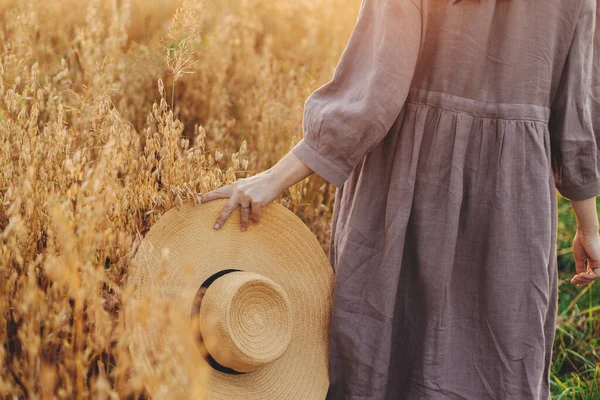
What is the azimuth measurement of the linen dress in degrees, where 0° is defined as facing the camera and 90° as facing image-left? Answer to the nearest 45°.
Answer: approximately 180°
